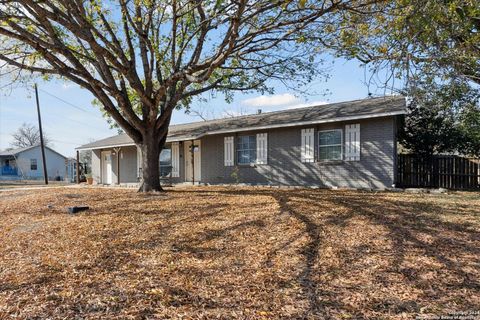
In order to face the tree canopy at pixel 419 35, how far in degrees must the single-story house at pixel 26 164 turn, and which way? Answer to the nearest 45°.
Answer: approximately 45° to its left

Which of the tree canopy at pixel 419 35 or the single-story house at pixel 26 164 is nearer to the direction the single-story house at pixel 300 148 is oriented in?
the tree canopy

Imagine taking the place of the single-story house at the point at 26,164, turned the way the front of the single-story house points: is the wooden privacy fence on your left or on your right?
on your left

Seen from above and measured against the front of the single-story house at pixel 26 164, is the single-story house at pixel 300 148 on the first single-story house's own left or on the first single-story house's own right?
on the first single-story house's own left

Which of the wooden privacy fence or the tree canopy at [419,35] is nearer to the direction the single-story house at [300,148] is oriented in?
the tree canopy

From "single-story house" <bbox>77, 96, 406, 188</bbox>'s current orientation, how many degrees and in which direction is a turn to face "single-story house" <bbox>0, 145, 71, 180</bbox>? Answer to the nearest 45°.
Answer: approximately 90° to its right

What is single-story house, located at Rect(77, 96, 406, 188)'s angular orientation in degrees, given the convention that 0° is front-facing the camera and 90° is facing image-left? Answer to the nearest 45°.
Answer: approximately 45°
